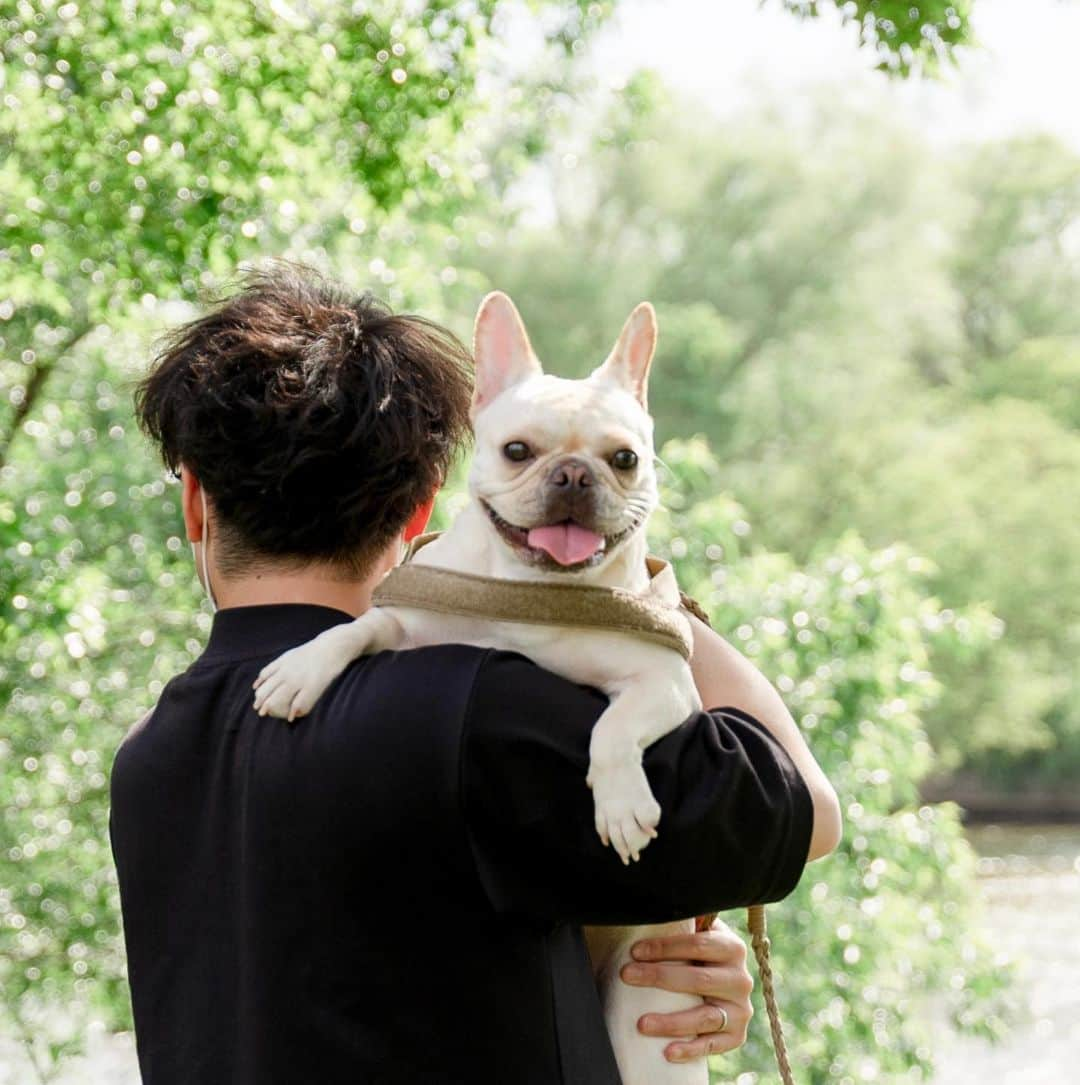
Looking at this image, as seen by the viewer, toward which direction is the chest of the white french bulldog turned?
toward the camera

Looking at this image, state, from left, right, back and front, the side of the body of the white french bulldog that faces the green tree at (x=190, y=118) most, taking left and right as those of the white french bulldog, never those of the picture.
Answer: back

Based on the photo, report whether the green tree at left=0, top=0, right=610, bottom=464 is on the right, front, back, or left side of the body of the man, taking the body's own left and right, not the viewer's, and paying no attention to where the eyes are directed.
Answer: front

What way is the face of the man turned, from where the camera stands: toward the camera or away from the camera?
away from the camera

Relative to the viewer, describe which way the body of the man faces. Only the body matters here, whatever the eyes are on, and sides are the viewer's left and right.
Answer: facing away from the viewer
